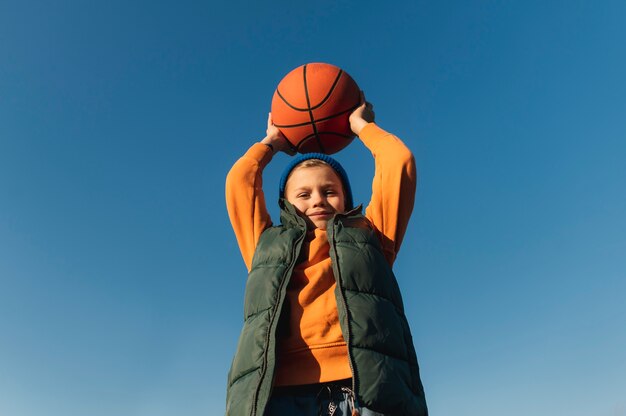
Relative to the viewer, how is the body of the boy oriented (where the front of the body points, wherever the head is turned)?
toward the camera

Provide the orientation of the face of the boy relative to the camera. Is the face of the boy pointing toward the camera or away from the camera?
toward the camera
